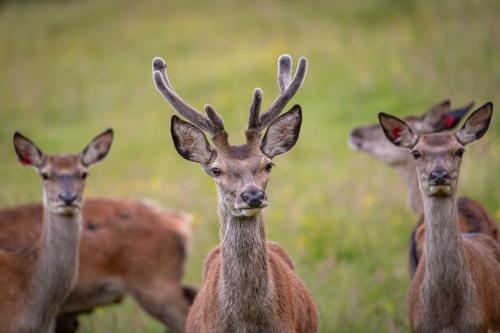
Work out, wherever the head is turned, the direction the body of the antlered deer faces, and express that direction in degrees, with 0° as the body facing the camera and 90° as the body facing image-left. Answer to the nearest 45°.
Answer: approximately 0°

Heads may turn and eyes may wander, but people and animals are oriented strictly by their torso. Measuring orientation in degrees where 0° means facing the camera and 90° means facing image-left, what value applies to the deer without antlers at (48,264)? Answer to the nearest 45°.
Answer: approximately 315°
